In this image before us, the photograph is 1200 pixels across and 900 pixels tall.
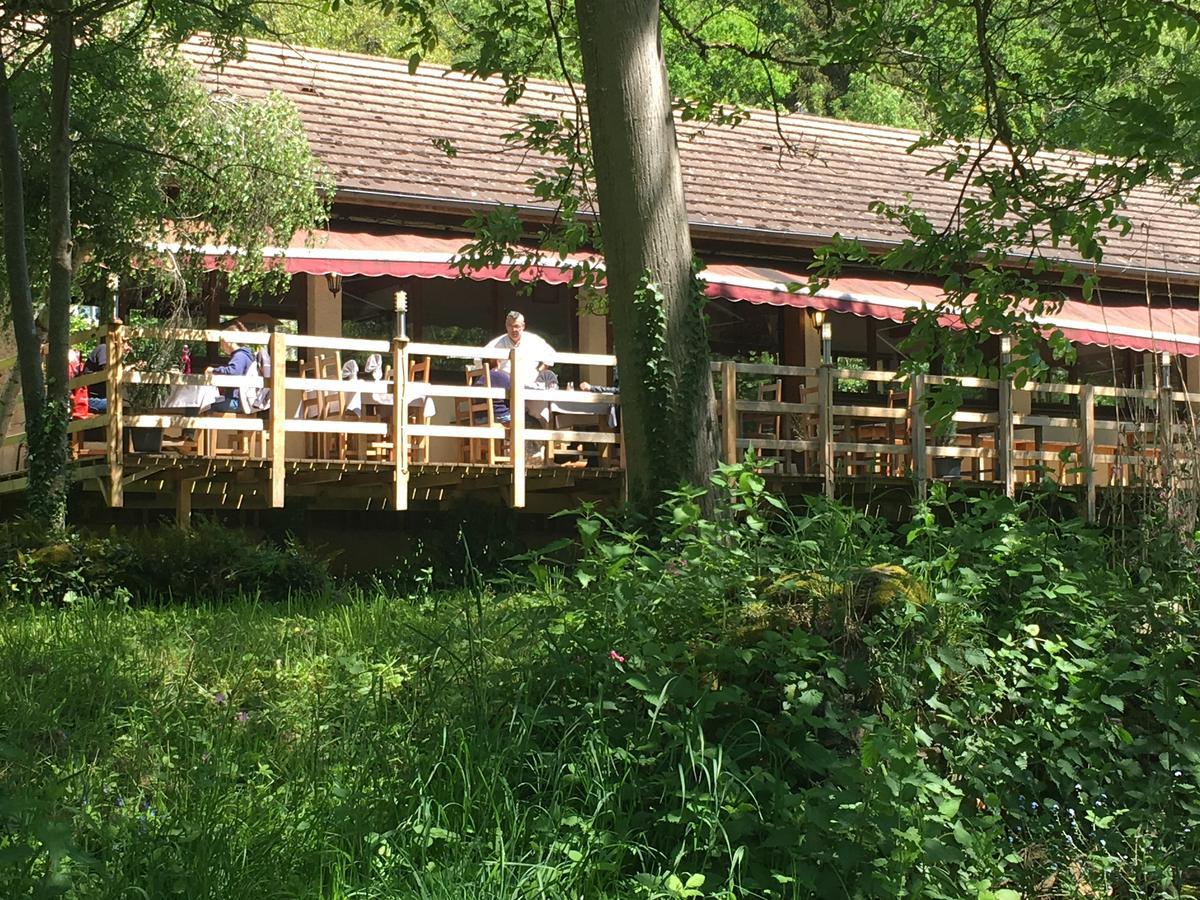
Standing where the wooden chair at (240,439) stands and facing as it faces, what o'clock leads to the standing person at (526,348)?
The standing person is roughly at 6 o'clock from the wooden chair.

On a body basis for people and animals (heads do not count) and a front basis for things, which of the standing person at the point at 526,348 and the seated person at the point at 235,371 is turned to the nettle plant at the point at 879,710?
the standing person at the point at 526,348

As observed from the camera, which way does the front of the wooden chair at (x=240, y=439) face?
facing to the left of the viewer

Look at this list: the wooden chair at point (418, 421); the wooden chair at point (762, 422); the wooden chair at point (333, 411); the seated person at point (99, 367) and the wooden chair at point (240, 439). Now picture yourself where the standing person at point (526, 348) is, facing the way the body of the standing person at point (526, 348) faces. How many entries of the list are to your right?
4

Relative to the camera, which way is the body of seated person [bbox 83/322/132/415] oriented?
to the viewer's right

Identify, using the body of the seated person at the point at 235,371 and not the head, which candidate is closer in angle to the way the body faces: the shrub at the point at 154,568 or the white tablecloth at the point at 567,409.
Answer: the shrub

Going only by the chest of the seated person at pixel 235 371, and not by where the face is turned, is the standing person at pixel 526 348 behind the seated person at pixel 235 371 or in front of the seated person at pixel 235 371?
behind

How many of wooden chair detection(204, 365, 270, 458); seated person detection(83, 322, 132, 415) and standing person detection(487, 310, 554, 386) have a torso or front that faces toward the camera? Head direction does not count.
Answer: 1

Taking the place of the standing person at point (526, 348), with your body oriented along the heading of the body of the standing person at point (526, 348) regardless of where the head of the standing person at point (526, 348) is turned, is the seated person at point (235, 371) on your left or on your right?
on your right

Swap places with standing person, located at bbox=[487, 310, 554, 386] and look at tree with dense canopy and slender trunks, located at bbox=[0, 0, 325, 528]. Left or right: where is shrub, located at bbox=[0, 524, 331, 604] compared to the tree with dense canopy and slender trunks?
left

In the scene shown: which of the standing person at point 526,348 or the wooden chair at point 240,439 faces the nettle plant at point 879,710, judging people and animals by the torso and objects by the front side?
the standing person

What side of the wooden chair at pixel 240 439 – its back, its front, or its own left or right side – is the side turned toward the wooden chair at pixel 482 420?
back

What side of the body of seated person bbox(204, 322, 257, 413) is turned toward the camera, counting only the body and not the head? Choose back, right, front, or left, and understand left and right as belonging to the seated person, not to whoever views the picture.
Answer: left

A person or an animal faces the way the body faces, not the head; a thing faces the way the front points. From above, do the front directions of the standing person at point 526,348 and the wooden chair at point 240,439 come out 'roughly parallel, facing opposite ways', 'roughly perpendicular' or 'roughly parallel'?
roughly perpendicular

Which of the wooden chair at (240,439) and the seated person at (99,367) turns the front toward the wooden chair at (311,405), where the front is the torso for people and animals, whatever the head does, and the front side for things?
the seated person
